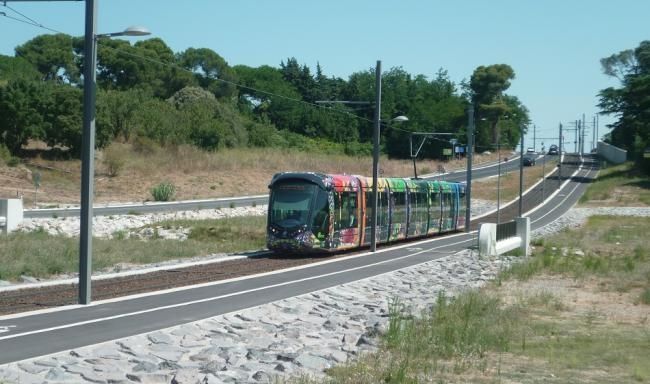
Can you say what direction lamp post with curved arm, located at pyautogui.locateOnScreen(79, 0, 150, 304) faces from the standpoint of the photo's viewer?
facing to the right of the viewer

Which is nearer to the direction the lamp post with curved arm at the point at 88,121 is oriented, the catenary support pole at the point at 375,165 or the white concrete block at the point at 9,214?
the catenary support pole

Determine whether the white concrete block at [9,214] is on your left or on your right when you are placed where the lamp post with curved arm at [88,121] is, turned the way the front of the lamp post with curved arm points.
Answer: on your left

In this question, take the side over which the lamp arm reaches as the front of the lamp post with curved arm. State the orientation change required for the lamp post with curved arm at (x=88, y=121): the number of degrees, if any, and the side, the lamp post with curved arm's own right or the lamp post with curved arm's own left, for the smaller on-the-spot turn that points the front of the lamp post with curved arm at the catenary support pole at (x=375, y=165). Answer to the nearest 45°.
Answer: approximately 45° to the lamp post with curved arm's own left
